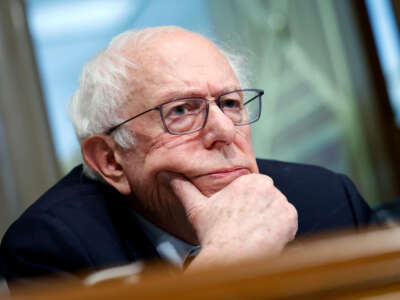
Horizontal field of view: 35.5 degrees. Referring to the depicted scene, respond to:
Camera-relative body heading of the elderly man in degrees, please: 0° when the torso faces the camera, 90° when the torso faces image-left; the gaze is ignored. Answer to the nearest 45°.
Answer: approximately 315°

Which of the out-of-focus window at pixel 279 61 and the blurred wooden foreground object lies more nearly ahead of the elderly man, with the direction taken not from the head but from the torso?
the blurred wooden foreground object

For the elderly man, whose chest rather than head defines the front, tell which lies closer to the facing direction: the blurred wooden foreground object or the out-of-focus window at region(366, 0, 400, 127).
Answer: the blurred wooden foreground object
